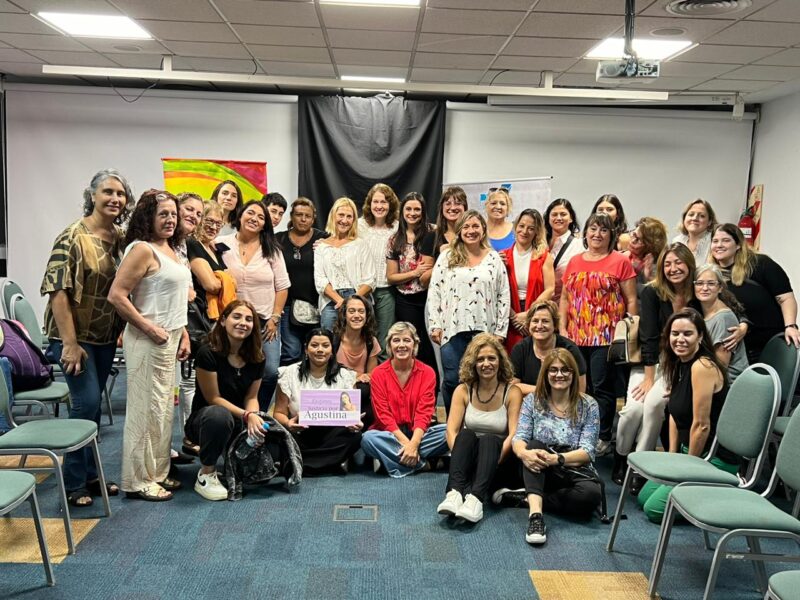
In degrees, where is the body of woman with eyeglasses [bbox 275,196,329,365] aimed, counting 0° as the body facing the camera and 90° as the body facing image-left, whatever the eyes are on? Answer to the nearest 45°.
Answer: approximately 0°

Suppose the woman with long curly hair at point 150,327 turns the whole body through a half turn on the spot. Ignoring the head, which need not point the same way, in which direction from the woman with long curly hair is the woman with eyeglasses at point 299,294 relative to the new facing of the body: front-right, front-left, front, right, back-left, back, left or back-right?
right

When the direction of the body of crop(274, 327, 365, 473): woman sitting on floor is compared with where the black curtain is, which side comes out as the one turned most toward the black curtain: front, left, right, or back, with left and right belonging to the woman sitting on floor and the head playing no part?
back

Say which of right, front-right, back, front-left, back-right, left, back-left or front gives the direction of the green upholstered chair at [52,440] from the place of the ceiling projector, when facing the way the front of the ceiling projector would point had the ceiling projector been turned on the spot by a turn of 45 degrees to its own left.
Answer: left

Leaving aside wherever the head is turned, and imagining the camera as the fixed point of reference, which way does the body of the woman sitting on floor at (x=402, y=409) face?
toward the camera

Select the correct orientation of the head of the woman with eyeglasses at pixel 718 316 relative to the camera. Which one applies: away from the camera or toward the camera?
toward the camera

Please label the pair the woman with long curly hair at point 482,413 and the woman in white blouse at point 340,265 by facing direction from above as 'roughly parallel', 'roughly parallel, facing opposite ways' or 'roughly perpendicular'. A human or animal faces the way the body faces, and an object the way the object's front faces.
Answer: roughly parallel

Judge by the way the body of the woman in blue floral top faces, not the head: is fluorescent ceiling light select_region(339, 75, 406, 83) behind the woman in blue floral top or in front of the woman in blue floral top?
behind

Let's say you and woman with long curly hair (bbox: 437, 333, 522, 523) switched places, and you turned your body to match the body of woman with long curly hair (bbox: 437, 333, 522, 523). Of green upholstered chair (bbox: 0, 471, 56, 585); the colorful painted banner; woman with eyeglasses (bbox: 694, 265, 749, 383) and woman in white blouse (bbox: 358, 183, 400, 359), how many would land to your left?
1

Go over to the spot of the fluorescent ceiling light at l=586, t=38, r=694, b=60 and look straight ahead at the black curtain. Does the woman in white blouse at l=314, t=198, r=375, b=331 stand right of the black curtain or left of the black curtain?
left

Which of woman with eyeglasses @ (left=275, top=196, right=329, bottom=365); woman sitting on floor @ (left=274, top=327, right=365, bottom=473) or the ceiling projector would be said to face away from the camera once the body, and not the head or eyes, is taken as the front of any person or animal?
the ceiling projector

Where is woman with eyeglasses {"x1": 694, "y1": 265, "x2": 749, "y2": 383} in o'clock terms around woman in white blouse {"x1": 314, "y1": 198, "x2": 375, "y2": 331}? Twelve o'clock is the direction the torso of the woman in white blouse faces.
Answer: The woman with eyeglasses is roughly at 10 o'clock from the woman in white blouse.

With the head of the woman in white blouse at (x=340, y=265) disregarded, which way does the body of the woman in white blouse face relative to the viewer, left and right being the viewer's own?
facing the viewer

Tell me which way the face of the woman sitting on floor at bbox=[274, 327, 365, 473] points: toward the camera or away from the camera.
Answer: toward the camera
